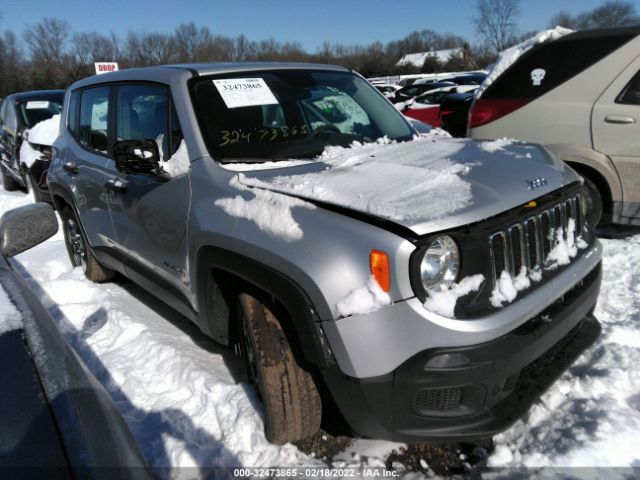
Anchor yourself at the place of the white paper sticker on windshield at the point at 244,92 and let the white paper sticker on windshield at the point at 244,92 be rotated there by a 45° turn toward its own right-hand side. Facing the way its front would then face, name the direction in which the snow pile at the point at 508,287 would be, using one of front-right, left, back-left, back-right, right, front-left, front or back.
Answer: front-left

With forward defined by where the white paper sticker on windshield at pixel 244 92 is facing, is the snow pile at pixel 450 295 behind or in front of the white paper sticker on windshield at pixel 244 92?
in front

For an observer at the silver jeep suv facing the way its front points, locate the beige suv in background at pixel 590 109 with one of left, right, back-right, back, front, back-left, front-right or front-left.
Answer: left

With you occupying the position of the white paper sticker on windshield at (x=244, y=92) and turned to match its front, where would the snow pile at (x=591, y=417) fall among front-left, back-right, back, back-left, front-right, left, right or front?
front

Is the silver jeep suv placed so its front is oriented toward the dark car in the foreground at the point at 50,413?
no

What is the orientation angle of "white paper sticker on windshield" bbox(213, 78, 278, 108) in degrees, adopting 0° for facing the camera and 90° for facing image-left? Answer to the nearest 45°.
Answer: approximately 315°

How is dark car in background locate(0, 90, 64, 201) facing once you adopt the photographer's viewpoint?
facing the viewer and to the right of the viewer

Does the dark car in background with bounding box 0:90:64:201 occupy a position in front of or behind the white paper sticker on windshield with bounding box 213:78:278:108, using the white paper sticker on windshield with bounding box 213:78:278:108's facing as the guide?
behind

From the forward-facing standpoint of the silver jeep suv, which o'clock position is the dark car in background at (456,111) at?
The dark car in background is roughly at 8 o'clock from the silver jeep suv.
